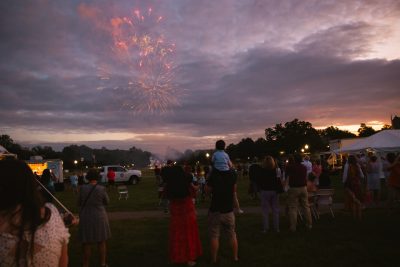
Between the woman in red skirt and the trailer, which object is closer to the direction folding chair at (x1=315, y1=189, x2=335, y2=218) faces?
the trailer

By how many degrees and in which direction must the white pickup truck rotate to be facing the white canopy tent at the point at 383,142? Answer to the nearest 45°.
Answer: approximately 45° to its right

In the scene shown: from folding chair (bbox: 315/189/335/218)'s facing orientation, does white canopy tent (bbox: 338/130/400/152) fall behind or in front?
in front

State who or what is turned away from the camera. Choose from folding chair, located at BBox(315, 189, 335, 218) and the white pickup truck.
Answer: the folding chair

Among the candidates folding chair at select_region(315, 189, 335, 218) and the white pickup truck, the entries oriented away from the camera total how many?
1

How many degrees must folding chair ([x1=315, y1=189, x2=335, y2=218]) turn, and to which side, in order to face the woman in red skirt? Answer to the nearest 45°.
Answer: approximately 135° to its left

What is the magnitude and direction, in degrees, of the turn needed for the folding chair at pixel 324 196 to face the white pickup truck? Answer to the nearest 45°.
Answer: approximately 45° to its left

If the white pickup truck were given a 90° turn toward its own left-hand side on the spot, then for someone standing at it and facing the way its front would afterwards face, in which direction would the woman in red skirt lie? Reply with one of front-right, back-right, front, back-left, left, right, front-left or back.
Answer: back

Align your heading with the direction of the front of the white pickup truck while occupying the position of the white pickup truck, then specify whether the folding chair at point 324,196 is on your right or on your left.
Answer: on your right

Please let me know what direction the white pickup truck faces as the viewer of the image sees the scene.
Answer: facing to the right of the viewer

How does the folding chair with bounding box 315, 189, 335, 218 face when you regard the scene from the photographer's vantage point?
facing away from the viewer

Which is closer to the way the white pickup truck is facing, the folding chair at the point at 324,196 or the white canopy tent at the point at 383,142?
the white canopy tent

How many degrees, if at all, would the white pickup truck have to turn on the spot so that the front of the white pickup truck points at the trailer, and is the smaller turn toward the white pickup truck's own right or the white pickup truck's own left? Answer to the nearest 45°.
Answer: approximately 180°
